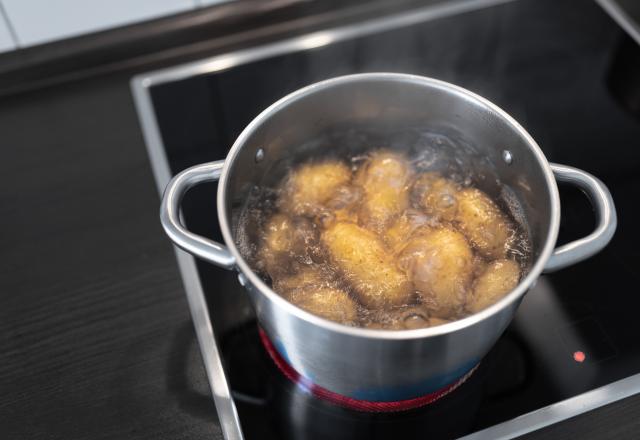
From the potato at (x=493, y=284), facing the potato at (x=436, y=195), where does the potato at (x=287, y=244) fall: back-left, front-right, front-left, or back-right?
front-left

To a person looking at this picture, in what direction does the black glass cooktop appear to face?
facing the viewer

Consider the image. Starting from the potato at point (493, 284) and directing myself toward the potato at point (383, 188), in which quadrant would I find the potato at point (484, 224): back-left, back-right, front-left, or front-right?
front-right
